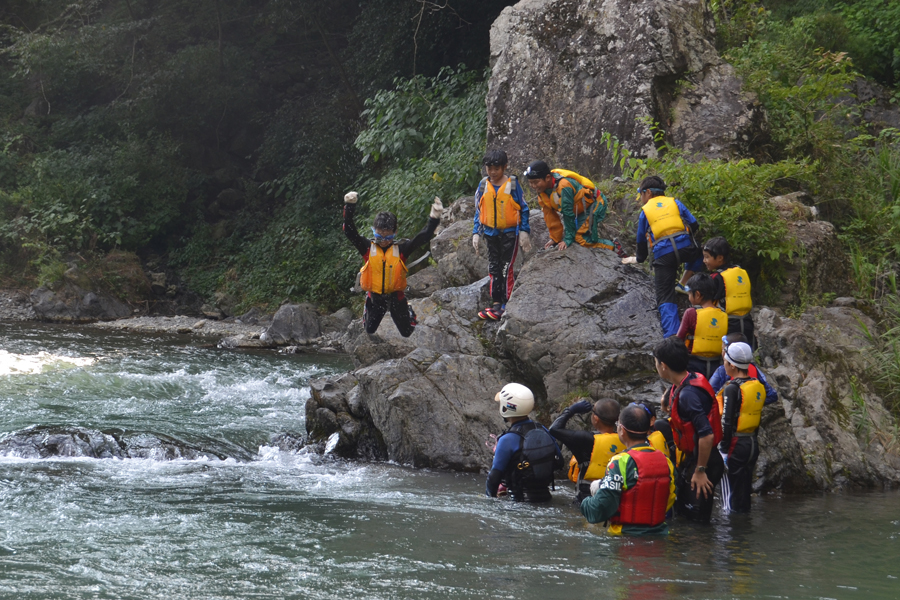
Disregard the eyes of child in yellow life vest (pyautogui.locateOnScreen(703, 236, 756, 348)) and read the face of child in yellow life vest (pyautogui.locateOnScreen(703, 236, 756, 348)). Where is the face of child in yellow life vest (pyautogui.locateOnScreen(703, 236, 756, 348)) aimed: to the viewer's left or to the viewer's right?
to the viewer's left

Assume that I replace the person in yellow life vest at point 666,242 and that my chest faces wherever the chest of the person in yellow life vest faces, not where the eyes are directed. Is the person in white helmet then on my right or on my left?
on my left

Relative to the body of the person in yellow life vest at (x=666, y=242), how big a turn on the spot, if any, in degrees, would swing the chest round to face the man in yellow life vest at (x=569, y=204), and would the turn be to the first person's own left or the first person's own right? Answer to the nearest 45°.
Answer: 0° — they already face them

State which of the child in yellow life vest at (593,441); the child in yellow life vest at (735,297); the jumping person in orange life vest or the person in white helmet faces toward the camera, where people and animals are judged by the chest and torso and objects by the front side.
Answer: the jumping person in orange life vest

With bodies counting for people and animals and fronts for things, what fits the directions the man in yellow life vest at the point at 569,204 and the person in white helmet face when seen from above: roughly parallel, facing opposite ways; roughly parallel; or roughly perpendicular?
roughly perpendicular

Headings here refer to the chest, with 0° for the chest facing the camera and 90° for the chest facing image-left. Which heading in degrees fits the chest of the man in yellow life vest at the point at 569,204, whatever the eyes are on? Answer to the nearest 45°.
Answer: approximately 45°

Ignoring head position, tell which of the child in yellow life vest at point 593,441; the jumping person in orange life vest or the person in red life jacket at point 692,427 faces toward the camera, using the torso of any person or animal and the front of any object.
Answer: the jumping person in orange life vest

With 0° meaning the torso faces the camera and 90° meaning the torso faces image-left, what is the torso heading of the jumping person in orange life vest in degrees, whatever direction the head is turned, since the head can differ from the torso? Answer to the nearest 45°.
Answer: approximately 0°

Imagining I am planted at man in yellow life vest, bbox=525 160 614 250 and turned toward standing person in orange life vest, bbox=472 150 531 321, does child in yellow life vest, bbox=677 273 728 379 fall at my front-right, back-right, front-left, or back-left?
back-left

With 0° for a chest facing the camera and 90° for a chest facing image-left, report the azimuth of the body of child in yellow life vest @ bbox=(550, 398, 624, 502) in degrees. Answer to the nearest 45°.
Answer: approximately 135°
